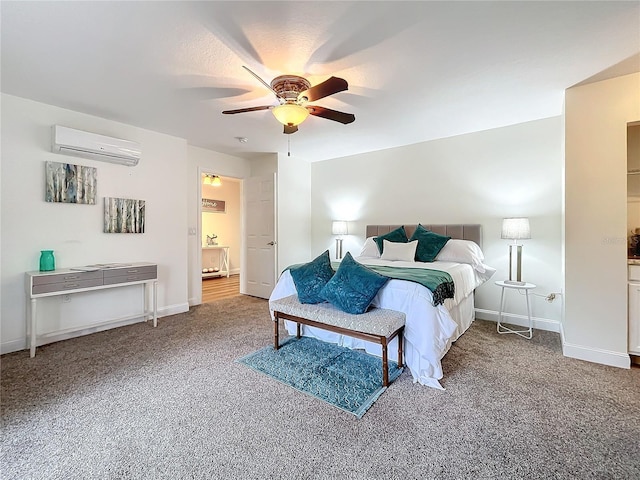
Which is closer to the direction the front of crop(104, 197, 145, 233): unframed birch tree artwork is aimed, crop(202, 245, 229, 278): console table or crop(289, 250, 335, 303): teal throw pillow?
the teal throw pillow

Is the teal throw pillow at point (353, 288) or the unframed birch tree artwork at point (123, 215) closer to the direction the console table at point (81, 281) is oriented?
the teal throw pillow
